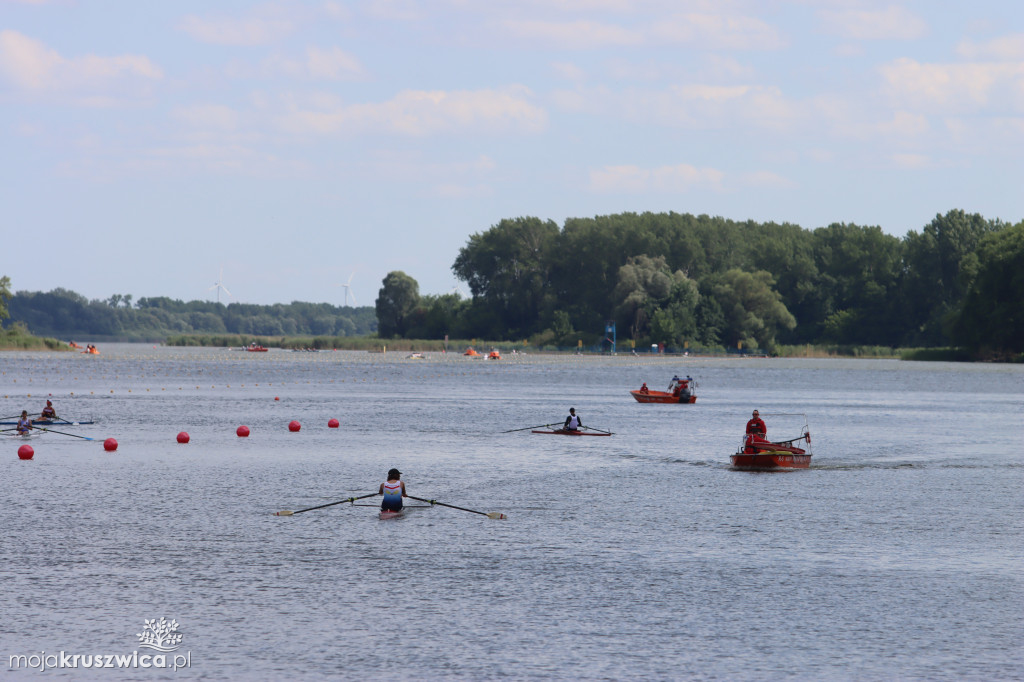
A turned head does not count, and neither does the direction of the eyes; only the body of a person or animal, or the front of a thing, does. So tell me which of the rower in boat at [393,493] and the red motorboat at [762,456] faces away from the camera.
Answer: the rower in boat

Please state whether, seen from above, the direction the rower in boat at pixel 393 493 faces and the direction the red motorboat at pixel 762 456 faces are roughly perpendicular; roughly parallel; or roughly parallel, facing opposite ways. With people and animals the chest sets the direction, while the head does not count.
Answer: roughly perpendicular

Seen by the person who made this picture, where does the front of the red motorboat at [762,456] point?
facing to the left of the viewer

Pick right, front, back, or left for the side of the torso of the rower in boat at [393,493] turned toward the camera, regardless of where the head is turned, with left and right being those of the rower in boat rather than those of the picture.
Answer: back

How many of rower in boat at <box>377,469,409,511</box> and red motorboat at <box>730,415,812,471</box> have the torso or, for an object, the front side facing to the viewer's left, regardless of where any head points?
1

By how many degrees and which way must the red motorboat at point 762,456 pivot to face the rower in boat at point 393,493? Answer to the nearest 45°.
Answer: approximately 45° to its left

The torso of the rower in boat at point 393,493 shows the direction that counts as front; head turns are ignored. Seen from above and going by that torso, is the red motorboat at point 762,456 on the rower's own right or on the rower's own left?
on the rower's own right
